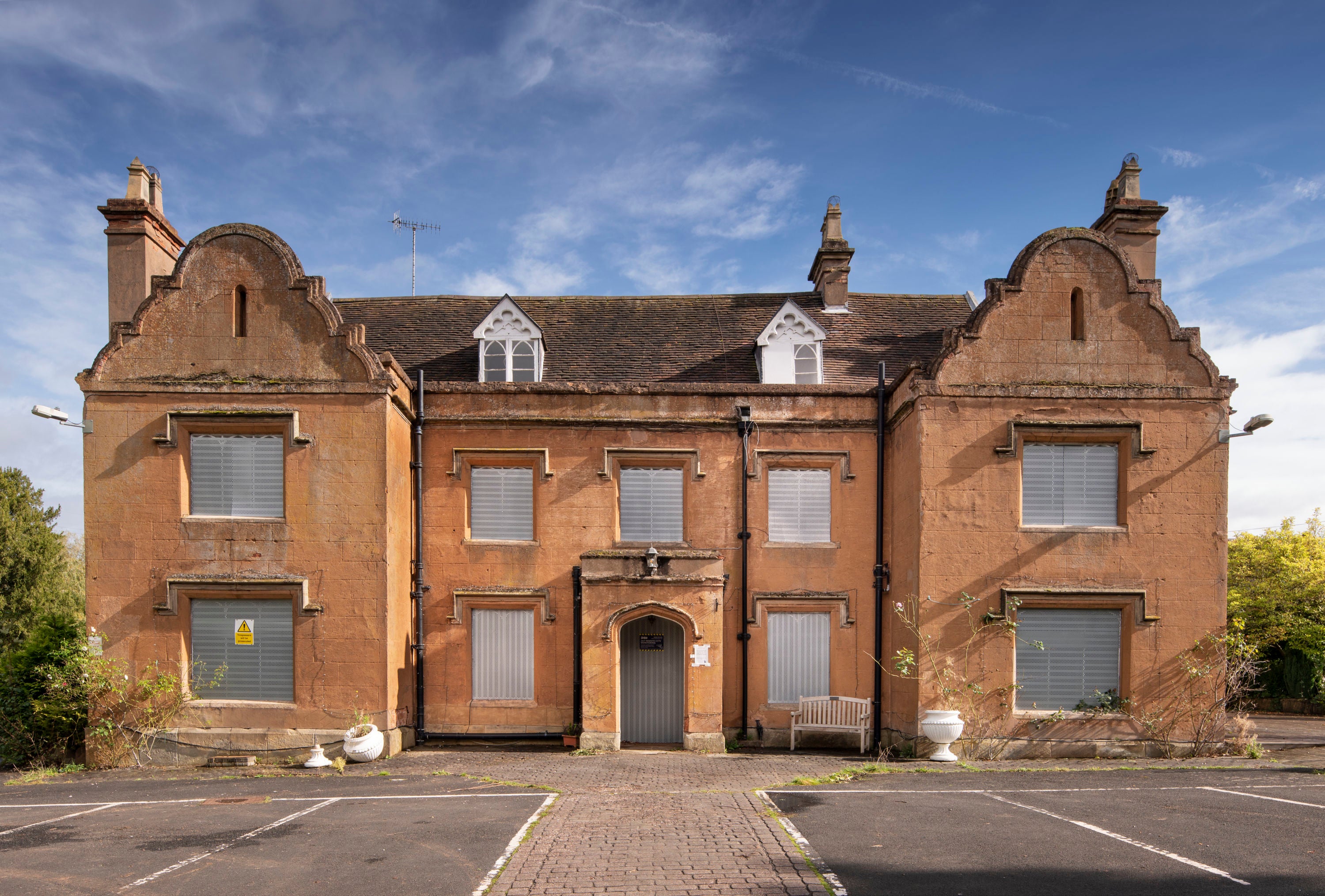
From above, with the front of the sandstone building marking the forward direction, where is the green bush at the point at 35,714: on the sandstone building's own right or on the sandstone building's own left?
on the sandstone building's own right

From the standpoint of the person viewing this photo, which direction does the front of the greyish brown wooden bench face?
facing the viewer

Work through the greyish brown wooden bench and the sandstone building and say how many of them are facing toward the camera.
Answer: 2

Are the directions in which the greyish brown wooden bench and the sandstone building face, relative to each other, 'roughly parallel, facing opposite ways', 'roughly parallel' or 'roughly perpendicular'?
roughly parallel

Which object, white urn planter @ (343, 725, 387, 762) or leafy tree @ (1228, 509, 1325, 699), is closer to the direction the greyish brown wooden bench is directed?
the white urn planter

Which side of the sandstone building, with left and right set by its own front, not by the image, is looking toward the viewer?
front
